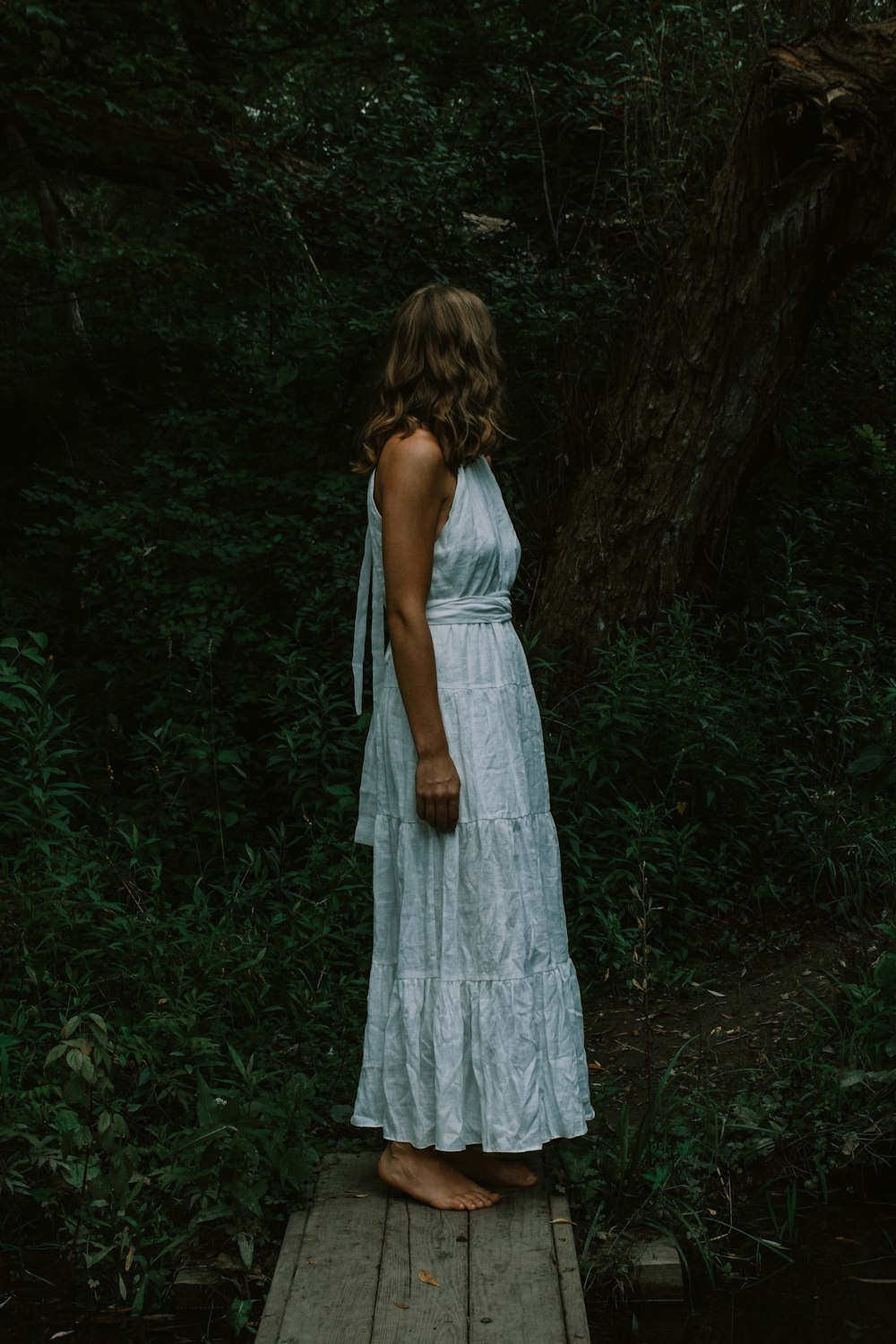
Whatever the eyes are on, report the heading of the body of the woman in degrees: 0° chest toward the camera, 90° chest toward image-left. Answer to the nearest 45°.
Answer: approximately 270°

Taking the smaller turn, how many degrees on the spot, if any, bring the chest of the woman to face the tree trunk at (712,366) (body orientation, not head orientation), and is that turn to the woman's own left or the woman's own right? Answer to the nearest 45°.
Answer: approximately 90° to the woman's own left

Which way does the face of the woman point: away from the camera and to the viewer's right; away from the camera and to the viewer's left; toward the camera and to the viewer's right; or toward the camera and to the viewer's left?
away from the camera and to the viewer's right
